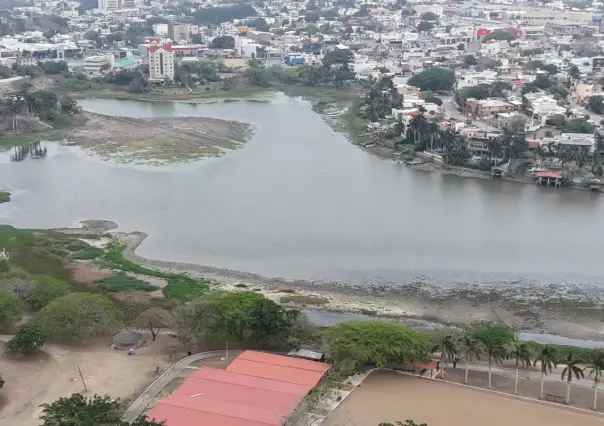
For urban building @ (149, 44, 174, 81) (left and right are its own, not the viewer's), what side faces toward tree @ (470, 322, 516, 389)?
front

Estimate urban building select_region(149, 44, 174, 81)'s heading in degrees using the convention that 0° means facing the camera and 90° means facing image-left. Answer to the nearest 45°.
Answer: approximately 0°

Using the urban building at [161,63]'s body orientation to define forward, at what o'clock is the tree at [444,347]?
The tree is roughly at 12 o'clock from the urban building.

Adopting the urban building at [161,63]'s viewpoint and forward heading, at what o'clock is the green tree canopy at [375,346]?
The green tree canopy is roughly at 12 o'clock from the urban building.

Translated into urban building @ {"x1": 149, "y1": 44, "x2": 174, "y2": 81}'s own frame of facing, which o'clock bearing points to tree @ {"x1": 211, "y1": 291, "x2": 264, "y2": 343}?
The tree is roughly at 12 o'clock from the urban building.

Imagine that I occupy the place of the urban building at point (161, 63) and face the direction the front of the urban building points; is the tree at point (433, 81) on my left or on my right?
on my left

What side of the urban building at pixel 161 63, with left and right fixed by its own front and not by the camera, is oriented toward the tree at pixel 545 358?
front

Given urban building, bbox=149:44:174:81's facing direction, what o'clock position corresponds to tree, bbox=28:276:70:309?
The tree is roughly at 12 o'clock from the urban building.

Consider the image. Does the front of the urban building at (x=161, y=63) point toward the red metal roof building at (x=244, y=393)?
yes

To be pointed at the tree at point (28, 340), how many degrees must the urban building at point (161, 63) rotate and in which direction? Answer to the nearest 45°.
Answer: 0° — it already faces it

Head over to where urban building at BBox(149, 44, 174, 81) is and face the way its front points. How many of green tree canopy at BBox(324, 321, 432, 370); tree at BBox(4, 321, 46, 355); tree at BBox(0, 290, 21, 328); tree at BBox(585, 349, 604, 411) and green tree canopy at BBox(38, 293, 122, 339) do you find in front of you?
5

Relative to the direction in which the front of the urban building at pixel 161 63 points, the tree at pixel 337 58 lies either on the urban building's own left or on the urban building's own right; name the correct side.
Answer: on the urban building's own left

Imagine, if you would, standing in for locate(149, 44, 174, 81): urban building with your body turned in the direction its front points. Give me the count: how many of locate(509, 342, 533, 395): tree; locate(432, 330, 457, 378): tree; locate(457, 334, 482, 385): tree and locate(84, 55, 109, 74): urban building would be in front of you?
3

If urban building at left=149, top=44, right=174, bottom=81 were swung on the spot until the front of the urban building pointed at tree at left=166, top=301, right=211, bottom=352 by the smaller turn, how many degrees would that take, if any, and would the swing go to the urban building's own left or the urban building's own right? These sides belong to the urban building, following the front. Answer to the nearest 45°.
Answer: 0° — it already faces it

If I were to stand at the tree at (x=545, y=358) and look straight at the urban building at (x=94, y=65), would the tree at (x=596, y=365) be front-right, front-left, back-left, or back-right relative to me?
back-right

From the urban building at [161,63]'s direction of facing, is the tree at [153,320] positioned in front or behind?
in front

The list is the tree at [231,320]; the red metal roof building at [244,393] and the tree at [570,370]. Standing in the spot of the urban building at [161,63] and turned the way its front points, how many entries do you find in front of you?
3
